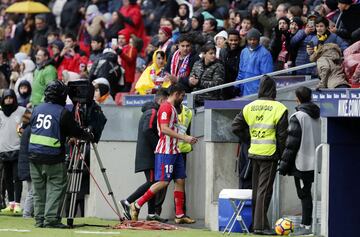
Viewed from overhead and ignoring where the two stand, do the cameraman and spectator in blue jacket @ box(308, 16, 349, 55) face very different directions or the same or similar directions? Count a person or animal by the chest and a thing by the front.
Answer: very different directions

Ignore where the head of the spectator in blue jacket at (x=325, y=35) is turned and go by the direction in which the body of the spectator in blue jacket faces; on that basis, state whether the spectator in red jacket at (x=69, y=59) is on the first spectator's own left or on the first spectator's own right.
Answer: on the first spectator's own right

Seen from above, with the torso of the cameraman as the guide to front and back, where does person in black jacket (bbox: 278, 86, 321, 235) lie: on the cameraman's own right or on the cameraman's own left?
on the cameraman's own right

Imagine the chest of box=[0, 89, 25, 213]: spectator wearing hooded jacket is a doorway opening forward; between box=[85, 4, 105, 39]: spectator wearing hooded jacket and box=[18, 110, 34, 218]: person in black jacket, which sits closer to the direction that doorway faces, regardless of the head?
the person in black jacket

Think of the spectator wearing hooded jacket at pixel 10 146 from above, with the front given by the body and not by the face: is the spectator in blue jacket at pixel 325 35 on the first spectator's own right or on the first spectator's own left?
on the first spectator's own left

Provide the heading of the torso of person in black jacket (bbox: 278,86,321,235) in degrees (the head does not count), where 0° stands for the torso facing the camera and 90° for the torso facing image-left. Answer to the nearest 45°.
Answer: approximately 135°

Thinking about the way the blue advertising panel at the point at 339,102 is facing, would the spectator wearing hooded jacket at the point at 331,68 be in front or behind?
behind
